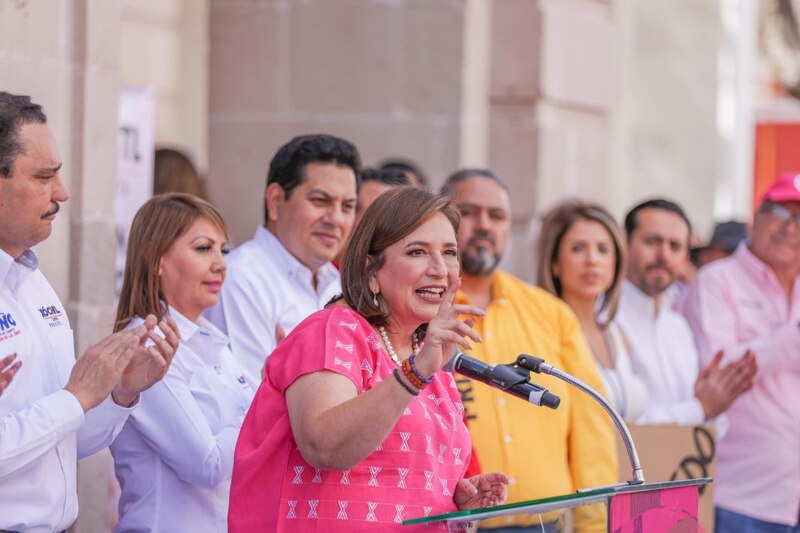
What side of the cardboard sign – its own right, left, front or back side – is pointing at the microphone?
front

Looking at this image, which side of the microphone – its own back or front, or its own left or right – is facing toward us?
left

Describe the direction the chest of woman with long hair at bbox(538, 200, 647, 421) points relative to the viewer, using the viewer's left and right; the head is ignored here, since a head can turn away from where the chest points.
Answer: facing the viewer and to the right of the viewer

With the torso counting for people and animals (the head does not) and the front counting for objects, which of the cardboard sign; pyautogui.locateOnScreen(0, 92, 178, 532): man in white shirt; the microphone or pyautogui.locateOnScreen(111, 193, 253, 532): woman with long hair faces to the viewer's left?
the microphone

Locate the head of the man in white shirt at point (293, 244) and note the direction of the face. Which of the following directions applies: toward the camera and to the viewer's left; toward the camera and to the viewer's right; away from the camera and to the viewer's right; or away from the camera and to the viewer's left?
toward the camera and to the viewer's right

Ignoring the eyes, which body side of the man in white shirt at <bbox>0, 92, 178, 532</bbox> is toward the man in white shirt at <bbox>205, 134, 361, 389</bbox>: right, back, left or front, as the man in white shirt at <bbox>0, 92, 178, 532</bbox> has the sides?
left

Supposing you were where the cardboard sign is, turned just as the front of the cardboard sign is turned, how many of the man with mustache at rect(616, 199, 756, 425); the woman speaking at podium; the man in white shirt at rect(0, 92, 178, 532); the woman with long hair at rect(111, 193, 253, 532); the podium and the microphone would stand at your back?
1

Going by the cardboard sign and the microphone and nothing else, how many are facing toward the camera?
1

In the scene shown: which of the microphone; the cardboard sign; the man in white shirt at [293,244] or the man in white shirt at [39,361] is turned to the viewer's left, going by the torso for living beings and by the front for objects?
the microphone

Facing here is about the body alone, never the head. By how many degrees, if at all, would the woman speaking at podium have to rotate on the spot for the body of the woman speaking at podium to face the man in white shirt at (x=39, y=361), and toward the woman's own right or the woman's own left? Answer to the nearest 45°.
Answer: approximately 135° to the woman's own right

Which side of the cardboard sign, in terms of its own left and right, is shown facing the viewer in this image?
front

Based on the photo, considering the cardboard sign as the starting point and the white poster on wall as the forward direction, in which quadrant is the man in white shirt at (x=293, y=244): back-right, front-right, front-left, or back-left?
front-left

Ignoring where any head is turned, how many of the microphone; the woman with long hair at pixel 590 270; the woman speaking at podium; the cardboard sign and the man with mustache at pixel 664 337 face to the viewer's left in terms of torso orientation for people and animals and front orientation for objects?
1

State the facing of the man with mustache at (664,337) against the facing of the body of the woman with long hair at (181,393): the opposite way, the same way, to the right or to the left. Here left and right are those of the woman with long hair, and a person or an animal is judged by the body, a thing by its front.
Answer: the same way

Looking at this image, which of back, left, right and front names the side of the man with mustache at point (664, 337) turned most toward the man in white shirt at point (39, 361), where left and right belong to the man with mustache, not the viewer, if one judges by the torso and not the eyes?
right
